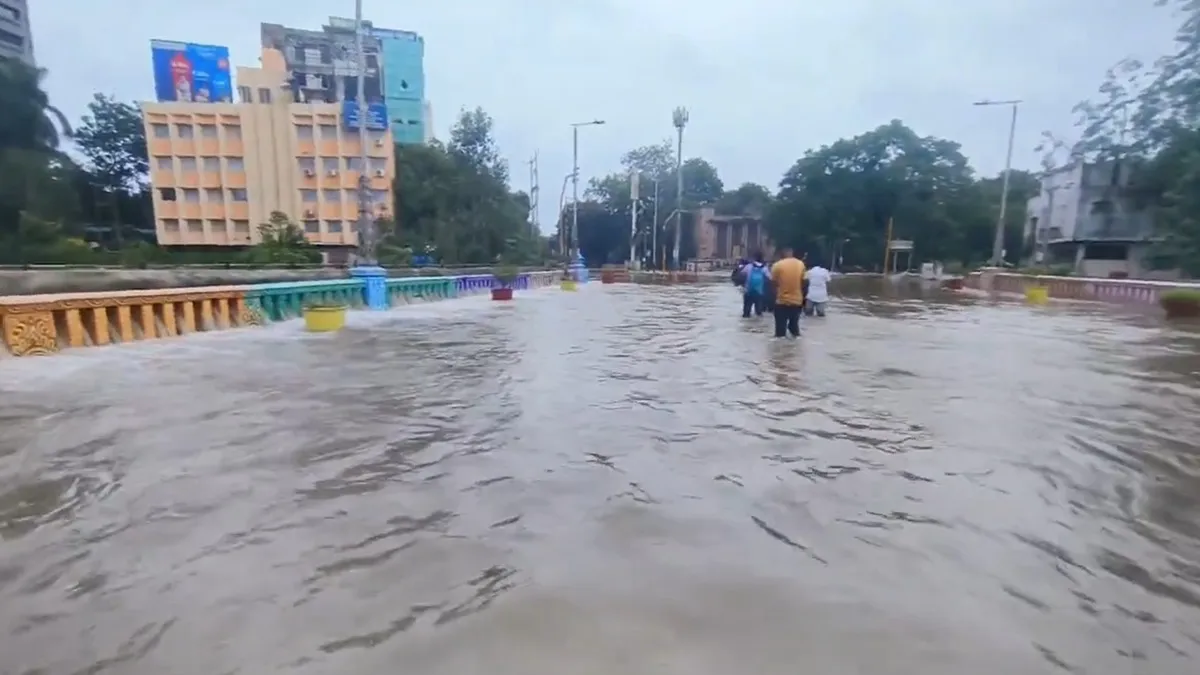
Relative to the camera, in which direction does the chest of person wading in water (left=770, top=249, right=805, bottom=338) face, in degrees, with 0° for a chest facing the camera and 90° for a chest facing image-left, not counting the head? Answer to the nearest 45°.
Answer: approximately 180°

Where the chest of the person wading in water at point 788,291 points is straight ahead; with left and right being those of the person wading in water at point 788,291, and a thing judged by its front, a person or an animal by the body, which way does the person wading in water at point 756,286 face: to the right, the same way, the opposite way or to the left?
the same way

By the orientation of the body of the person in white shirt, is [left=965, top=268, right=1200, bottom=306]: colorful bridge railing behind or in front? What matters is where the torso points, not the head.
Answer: in front

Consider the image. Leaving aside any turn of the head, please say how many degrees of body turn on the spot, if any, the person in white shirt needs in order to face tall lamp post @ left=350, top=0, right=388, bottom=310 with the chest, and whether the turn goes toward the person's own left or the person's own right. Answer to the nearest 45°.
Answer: approximately 90° to the person's own left

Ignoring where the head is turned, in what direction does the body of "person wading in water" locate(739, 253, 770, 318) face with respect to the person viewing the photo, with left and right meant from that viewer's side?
facing away from the viewer

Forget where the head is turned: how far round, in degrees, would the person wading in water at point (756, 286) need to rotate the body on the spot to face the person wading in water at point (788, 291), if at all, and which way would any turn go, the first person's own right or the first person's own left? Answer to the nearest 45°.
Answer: approximately 180°

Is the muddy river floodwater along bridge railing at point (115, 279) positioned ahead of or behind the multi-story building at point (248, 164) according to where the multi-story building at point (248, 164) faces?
ahead

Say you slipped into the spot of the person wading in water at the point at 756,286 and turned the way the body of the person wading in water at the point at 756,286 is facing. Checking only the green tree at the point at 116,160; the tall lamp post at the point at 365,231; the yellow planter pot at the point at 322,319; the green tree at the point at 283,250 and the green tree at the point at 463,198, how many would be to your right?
0

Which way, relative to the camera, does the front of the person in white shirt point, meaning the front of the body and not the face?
away from the camera

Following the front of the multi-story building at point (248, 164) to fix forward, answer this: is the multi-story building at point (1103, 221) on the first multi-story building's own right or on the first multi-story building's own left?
on the first multi-story building's own left

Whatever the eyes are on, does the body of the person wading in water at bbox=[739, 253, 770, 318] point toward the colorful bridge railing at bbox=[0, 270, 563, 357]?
no

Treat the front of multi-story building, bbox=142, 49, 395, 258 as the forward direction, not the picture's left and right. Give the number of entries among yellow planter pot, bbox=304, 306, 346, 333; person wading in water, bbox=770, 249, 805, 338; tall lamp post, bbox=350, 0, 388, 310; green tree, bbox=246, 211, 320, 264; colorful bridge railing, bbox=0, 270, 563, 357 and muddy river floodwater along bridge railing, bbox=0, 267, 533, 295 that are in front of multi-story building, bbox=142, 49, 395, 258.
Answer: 6

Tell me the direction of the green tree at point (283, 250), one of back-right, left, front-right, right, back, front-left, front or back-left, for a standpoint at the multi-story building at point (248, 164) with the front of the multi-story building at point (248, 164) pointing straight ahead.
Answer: front

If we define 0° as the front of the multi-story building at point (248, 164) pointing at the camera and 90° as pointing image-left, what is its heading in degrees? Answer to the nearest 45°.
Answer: approximately 0°

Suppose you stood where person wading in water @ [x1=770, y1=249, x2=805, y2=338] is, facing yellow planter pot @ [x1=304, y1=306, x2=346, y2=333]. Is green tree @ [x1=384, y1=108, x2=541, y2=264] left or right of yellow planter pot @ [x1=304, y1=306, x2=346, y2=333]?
right

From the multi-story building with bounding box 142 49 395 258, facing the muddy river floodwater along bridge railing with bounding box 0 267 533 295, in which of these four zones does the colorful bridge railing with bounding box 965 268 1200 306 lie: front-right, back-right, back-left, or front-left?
front-left

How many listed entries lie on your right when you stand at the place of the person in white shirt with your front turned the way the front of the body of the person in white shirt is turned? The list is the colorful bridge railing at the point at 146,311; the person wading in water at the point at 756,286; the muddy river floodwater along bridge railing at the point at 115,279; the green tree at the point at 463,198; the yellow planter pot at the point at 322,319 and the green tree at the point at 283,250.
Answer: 0
